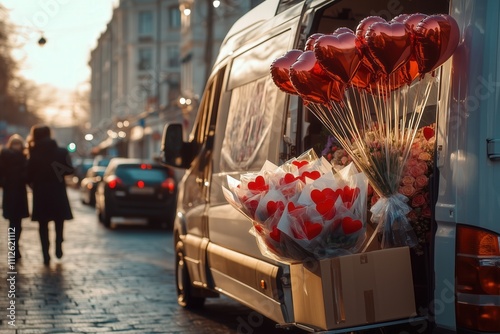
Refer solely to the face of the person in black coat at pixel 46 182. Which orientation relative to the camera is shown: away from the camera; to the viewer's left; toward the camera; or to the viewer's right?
away from the camera

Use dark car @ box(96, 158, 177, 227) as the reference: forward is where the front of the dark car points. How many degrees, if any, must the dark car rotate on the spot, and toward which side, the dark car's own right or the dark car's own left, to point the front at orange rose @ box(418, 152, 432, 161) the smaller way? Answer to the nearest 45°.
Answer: approximately 180°

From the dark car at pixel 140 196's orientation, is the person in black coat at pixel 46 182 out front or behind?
behind

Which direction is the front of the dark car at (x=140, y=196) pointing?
away from the camera

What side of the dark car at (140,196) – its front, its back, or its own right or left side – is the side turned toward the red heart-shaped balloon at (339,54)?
back

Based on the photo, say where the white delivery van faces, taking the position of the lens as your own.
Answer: facing away from the viewer and to the left of the viewer

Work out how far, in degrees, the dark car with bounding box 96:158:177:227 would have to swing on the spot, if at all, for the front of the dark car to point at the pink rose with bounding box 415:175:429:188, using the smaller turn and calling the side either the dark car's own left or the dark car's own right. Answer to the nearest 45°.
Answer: approximately 180°

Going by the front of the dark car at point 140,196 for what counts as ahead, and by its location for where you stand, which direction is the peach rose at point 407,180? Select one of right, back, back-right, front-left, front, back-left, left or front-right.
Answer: back
